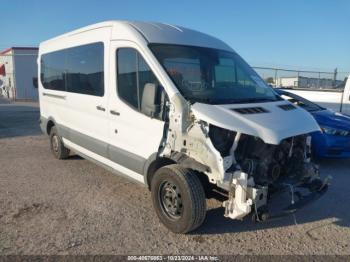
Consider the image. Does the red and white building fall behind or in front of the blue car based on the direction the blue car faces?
behind

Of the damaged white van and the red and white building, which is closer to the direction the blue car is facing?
the damaged white van

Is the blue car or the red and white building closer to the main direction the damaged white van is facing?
the blue car

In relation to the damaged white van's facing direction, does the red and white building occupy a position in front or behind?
behind

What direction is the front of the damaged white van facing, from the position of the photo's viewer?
facing the viewer and to the right of the viewer

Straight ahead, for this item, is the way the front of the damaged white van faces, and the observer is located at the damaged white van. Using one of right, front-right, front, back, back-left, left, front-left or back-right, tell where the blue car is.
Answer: left

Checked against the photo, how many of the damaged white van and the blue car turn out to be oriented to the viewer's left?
0

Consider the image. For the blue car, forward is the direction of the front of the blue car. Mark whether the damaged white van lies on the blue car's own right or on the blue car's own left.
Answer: on the blue car's own right
